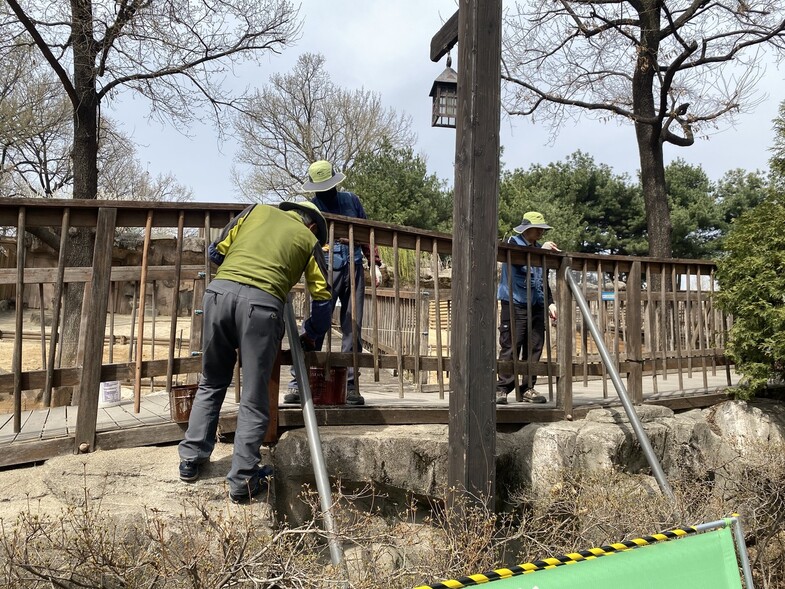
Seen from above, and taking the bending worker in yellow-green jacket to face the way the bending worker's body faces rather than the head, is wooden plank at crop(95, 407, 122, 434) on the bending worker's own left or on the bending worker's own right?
on the bending worker's own left

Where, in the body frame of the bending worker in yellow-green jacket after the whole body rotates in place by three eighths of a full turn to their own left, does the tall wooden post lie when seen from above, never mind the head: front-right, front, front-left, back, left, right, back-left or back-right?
back

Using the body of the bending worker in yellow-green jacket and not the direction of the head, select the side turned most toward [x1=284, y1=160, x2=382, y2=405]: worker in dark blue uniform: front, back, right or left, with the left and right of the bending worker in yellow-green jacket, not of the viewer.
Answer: front

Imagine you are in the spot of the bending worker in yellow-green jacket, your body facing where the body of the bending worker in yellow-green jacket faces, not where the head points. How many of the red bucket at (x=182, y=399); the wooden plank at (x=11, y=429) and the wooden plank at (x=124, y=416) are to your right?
0

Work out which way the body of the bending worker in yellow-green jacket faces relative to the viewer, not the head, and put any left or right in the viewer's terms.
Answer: facing away from the viewer and to the right of the viewer

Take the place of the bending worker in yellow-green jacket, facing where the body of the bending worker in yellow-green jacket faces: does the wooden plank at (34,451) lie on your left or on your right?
on your left

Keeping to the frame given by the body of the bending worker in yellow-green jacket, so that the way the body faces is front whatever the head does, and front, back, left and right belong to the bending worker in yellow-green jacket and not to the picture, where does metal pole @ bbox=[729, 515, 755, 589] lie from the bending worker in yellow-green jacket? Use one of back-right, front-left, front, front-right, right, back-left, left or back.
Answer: right

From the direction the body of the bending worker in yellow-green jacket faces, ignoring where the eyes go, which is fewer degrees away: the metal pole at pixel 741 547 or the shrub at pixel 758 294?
the shrub

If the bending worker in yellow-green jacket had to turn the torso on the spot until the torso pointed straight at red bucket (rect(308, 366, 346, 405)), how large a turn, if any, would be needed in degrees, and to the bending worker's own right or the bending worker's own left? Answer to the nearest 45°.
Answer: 0° — they already face it

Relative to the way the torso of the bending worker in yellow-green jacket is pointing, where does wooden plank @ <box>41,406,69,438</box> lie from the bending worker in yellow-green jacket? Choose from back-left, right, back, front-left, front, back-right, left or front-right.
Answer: left

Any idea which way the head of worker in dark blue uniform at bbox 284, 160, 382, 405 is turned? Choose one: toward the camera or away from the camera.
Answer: toward the camera

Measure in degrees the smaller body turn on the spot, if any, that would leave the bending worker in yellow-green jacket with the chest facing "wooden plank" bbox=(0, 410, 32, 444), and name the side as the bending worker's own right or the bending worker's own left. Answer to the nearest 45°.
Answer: approximately 90° to the bending worker's own left

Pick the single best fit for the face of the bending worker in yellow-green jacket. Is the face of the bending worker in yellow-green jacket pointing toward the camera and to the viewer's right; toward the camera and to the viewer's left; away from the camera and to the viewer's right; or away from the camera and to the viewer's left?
away from the camera and to the viewer's right

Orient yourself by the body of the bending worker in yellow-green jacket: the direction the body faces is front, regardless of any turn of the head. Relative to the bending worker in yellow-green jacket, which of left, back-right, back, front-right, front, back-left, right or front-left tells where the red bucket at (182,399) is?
left
